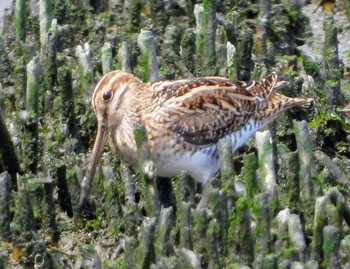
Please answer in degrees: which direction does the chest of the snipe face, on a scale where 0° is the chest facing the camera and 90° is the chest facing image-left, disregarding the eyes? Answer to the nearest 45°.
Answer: approximately 90°
